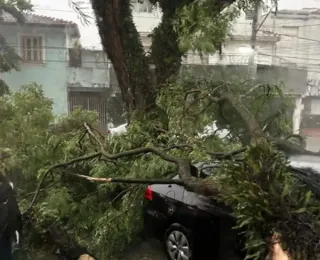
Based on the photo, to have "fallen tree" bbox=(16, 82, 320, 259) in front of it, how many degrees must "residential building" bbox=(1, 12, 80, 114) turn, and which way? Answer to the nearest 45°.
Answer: approximately 45° to its left

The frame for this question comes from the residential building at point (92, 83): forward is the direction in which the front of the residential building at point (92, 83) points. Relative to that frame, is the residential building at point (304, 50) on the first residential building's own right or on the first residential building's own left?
on the first residential building's own left

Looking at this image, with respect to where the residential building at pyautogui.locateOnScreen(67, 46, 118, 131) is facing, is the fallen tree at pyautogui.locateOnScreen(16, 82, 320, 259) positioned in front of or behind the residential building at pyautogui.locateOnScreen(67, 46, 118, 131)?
in front

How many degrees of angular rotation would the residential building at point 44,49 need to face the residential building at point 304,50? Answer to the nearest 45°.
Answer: approximately 45° to its left

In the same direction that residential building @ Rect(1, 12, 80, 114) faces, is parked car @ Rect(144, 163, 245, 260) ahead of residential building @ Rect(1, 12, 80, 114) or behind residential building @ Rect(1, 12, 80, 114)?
ahead

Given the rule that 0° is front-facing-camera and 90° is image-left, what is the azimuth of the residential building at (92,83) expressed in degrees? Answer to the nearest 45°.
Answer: approximately 0°

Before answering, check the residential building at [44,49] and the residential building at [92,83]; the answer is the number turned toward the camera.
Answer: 2
